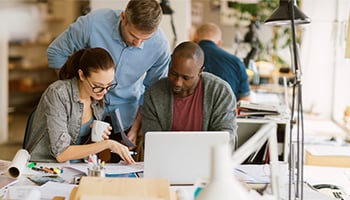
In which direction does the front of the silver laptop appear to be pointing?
away from the camera

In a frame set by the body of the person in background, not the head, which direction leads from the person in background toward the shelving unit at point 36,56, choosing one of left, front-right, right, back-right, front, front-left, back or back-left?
front-left

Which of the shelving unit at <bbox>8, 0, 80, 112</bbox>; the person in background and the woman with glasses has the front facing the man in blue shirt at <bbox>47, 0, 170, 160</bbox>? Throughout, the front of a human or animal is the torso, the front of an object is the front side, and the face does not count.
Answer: the shelving unit

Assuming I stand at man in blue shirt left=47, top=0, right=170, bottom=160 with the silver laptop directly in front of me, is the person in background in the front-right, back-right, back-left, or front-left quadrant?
back-left

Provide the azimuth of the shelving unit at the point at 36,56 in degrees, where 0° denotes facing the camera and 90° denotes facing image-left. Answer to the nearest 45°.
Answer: approximately 0°

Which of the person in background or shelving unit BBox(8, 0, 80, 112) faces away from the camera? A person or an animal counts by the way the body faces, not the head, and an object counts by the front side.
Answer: the person in background

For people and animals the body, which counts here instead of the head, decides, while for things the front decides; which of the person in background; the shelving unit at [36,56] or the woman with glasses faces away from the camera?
the person in background

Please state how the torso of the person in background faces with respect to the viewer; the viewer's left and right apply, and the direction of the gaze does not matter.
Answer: facing away from the viewer

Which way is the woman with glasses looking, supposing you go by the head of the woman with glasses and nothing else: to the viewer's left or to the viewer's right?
to the viewer's right

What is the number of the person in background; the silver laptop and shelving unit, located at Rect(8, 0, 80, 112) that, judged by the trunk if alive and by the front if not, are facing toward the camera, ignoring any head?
1

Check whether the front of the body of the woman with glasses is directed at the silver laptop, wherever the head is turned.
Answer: yes

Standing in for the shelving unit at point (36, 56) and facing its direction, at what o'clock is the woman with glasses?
The woman with glasses is roughly at 12 o'clock from the shelving unit.

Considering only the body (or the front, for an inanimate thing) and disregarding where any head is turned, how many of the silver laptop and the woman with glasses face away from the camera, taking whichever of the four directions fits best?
1

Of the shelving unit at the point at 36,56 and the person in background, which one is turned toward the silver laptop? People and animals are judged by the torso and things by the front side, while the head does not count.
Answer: the shelving unit
